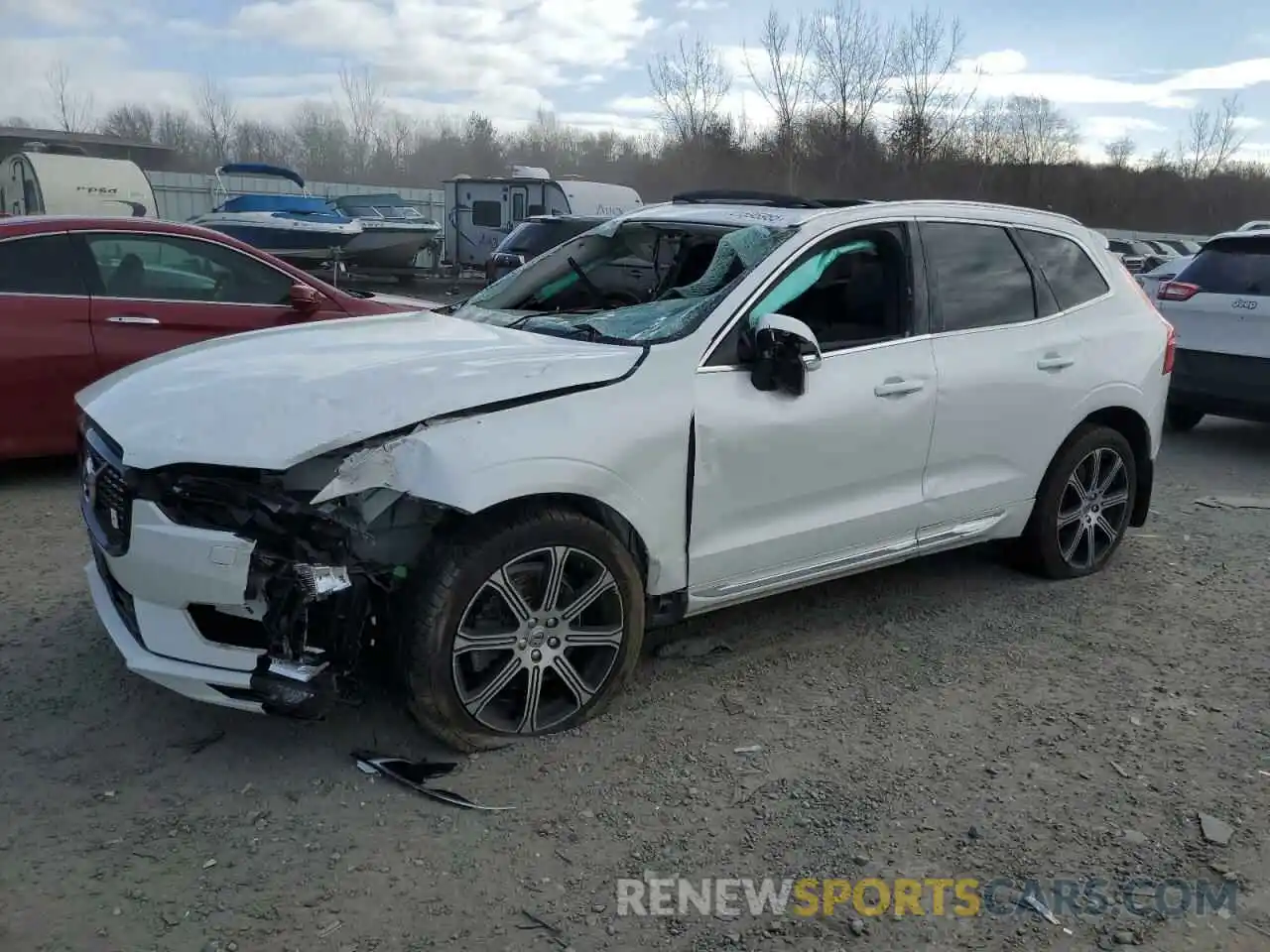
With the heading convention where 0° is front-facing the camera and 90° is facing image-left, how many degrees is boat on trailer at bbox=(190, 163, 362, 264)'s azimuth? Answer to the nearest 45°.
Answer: approximately 315°

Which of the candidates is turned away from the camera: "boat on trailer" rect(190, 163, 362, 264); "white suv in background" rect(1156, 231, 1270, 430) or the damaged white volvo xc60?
the white suv in background

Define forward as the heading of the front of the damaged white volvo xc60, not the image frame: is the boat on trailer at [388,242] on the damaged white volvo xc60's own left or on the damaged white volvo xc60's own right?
on the damaged white volvo xc60's own right

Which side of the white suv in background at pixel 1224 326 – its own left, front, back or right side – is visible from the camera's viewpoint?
back

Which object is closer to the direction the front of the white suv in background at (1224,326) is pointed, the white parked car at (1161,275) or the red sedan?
the white parked car

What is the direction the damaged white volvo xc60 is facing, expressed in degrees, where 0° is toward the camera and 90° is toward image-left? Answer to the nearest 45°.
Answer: approximately 45°

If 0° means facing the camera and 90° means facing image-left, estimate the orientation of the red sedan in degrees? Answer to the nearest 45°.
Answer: approximately 270°

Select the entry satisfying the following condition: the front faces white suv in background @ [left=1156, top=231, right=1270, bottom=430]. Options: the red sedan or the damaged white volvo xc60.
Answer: the red sedan
